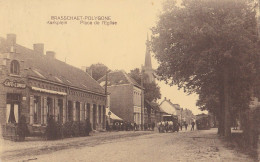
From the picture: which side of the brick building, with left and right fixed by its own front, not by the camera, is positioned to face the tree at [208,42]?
front
